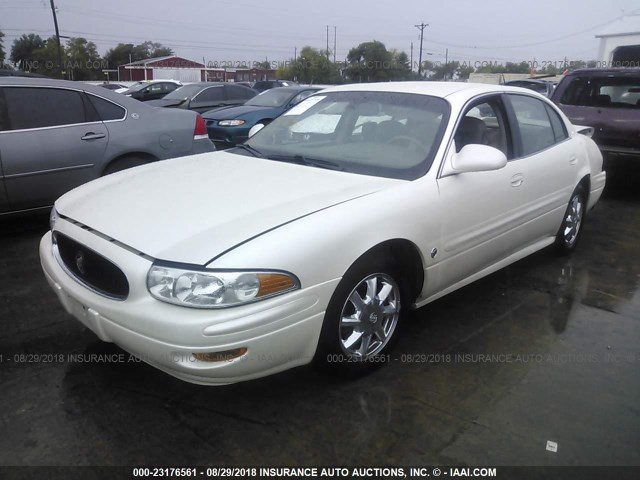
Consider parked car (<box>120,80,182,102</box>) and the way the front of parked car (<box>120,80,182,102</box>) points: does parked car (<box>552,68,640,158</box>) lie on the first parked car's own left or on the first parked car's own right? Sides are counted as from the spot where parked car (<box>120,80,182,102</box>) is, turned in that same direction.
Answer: on the first parked car's own left

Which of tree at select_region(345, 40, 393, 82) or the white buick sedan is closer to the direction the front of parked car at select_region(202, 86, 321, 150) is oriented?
the white buick sedan

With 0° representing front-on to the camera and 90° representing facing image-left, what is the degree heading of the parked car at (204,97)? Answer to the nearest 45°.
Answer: approximately 45°

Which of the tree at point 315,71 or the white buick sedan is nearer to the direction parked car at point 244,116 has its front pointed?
the white buick sedan

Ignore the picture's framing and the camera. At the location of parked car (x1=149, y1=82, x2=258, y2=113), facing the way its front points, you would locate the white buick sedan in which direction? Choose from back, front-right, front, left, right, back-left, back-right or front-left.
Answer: front-left

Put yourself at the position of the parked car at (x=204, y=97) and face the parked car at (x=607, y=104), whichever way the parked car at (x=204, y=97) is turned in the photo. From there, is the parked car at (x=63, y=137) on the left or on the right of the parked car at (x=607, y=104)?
right

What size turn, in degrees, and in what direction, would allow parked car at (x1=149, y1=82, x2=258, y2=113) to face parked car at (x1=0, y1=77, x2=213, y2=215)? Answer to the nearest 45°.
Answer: approximately 45° to its left

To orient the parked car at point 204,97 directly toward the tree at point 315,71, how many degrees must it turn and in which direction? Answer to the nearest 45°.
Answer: approximately 135° to its right

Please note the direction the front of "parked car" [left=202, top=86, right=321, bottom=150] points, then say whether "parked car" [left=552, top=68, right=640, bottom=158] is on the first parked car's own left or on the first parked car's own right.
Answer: on the first parked car's own left

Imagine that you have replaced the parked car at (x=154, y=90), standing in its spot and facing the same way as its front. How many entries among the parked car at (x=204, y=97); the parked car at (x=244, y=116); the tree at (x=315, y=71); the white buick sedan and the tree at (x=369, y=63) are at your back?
2

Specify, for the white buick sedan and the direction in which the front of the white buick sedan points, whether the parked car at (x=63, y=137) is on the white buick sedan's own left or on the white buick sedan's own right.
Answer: on the white buick sedan's own right

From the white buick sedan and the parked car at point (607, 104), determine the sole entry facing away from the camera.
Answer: the parked car

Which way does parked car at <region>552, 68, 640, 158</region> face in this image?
away from the camera

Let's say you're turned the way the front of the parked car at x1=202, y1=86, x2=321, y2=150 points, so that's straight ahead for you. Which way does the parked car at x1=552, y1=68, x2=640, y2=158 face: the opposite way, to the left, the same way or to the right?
the opposite way

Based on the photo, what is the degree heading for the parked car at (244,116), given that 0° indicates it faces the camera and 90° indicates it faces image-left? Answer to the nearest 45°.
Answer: approximately 45°

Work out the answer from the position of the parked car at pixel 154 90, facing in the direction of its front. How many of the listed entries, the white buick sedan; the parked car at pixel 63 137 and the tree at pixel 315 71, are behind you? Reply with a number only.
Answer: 1

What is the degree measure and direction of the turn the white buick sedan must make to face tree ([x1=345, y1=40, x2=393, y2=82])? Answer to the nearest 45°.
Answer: approximately 135° to its right

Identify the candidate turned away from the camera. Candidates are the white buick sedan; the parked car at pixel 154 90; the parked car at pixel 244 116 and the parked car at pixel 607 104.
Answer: the parked car at pixel 607 104
